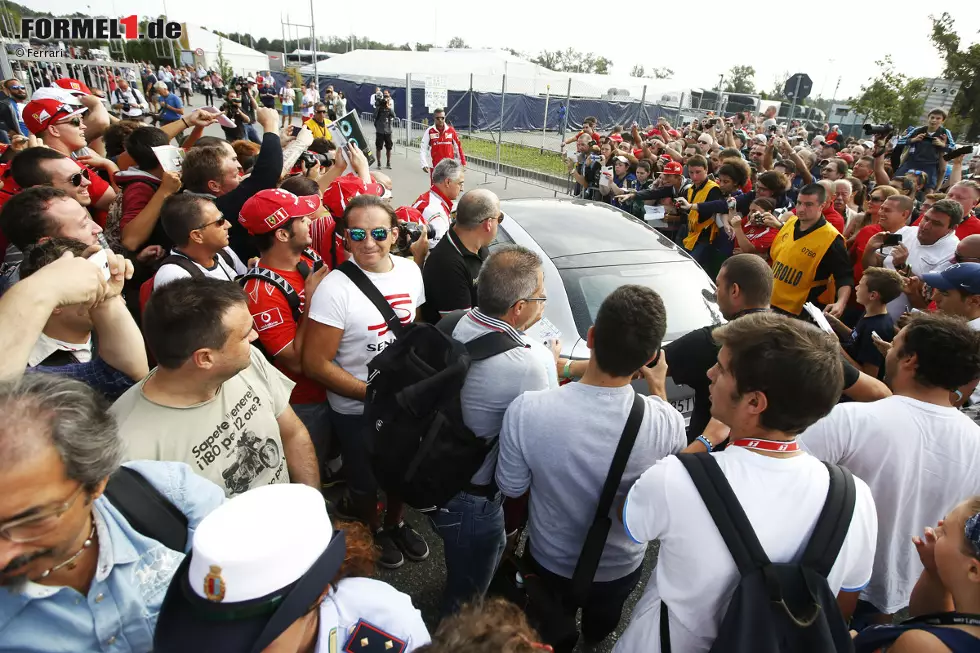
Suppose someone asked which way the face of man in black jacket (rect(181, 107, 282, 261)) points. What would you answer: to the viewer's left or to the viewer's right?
to the viewer's right

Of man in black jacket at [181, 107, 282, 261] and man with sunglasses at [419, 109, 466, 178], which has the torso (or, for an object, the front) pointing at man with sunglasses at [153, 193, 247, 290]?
man with sunglasses at [419, 109, 466, 178]

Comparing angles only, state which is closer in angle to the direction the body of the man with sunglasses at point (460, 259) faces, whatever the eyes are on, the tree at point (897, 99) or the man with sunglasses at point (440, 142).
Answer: the tree

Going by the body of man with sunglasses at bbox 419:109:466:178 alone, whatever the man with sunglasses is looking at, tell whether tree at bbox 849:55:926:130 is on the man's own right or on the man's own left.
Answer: on the man's own left

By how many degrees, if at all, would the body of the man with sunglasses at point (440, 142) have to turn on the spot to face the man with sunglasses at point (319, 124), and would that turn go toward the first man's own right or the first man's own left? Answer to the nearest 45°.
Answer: approximately 90° to the first man's own right

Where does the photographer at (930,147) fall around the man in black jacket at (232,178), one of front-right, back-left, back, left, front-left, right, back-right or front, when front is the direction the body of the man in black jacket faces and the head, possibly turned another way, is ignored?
front-right

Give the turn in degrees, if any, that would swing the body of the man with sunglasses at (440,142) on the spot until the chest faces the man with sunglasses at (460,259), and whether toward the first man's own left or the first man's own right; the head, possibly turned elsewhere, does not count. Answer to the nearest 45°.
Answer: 0° — they already face them

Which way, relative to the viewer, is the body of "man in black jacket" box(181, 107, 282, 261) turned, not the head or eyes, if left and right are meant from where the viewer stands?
facing away from the viewer and to the right of the viewer
